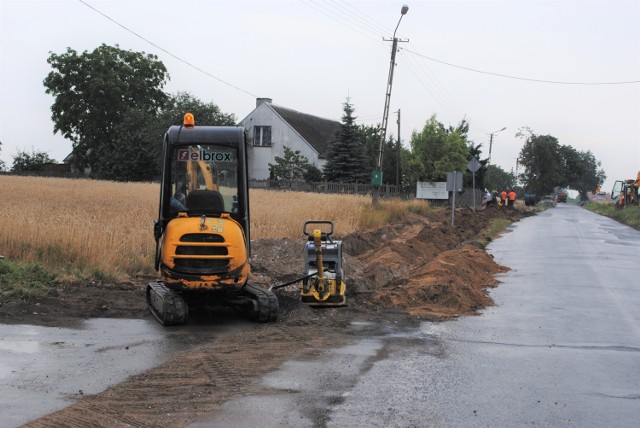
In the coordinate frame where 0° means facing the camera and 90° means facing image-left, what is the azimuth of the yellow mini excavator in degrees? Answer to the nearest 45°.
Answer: approximately 180°

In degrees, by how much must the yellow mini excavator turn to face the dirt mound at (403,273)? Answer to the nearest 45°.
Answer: approximately 45° to its right

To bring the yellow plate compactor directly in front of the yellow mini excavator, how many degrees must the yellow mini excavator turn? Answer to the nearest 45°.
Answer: approximately 90° to its right

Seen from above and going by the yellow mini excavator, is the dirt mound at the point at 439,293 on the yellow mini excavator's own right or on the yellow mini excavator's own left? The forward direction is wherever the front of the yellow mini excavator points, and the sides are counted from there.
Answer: on the yellow mini excavator's own right
